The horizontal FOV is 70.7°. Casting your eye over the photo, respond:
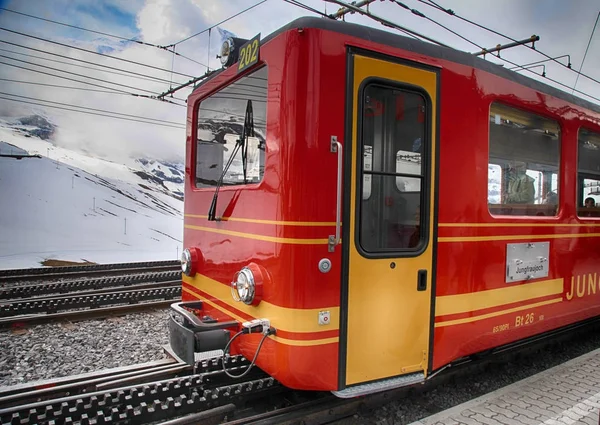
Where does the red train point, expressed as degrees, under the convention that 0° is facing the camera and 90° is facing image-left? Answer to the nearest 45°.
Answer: approximately 45°

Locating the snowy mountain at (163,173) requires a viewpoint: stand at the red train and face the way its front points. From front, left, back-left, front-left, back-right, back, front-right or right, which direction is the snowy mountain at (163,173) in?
right

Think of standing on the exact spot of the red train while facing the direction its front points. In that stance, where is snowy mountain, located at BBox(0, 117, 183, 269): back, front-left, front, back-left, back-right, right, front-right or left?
right

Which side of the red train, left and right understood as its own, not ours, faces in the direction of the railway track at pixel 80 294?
right

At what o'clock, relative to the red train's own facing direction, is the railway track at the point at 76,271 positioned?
The railway track is roughly at 3 o'clock from the red train.
